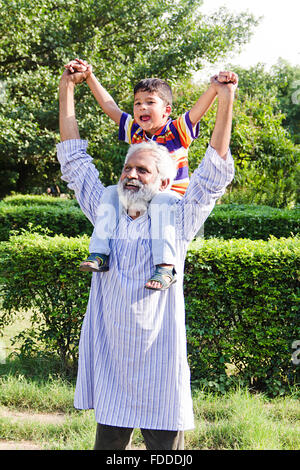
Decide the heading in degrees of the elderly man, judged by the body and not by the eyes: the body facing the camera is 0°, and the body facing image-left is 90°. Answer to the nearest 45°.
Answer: approximately 45°

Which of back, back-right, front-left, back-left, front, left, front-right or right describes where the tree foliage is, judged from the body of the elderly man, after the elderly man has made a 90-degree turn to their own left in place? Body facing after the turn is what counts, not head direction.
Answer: back-left

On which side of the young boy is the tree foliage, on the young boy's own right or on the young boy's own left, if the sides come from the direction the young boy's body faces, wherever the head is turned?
on the young boy's own right

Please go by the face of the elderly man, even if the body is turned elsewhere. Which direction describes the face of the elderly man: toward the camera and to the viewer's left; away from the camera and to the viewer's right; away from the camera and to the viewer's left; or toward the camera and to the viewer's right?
toward the camera and to the viewer's left

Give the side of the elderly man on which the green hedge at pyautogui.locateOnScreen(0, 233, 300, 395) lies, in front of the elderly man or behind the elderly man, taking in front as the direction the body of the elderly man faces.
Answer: behind

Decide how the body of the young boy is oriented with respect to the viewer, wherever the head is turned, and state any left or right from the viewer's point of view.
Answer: facing the viewer and to the left of the viewer
